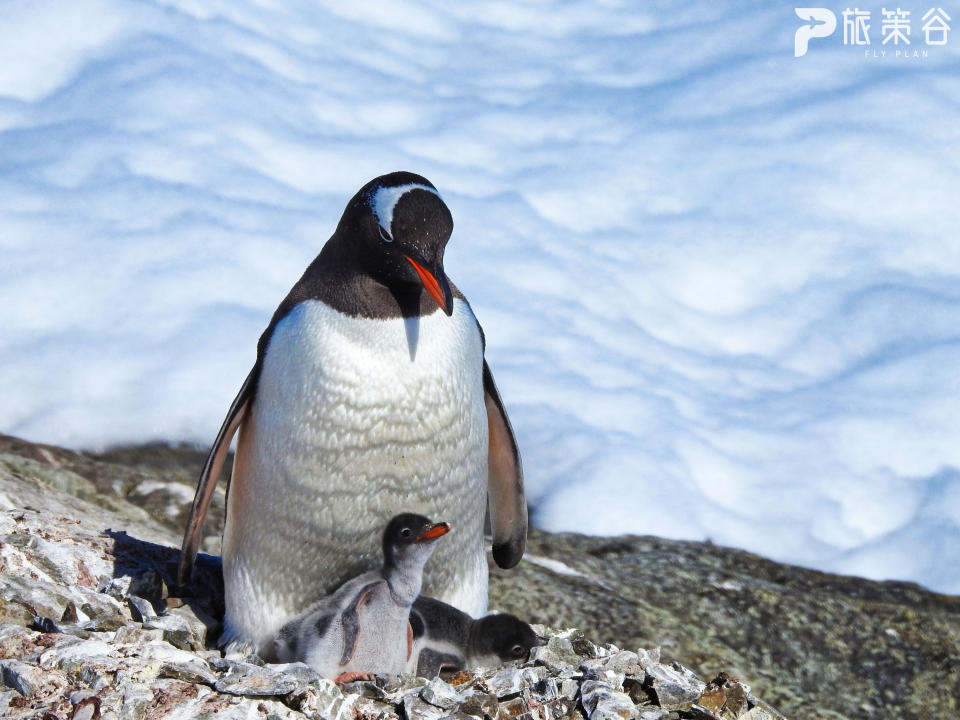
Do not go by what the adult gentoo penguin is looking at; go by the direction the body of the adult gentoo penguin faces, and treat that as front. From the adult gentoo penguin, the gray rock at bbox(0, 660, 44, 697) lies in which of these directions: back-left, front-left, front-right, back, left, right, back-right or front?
front-right

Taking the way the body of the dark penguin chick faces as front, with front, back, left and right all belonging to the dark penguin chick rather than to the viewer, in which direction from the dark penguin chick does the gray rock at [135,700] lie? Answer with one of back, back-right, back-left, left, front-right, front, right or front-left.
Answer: back-right

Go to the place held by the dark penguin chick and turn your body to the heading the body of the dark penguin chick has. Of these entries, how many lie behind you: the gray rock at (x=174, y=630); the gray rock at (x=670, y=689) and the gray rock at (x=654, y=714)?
1

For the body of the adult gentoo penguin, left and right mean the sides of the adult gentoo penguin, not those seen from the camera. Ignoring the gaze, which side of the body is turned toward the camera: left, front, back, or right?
front

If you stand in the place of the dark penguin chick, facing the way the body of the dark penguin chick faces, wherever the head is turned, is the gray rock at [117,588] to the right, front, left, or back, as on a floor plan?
back

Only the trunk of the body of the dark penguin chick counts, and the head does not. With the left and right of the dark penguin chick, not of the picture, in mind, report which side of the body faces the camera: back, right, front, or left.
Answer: right

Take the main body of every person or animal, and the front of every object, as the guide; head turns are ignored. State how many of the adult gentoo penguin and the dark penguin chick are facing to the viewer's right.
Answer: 1

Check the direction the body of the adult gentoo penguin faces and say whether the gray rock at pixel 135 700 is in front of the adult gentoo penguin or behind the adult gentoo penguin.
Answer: in front

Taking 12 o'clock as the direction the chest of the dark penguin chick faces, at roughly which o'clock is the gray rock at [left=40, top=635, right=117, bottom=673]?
The gray rock is roughly at 5 o'clock from the dark penguin chick.

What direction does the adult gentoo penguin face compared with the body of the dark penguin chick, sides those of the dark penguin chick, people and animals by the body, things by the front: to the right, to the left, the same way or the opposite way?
to the right
